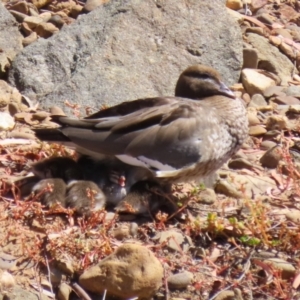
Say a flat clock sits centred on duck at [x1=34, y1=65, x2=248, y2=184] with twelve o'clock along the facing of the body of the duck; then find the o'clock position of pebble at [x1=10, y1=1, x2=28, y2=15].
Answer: The pebble is roughly at 8 o'clock from the duck.

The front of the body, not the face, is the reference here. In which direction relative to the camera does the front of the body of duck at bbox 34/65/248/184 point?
to the viewer's right

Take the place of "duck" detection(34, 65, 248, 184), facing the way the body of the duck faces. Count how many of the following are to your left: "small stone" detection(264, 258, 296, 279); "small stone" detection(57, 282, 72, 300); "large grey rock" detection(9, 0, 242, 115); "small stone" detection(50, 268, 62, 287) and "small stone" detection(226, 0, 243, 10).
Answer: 2

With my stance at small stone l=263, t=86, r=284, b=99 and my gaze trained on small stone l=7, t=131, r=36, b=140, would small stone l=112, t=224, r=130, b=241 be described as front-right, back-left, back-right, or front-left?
front-left

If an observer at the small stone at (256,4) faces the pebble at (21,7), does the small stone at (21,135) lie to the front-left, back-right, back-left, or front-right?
front-left

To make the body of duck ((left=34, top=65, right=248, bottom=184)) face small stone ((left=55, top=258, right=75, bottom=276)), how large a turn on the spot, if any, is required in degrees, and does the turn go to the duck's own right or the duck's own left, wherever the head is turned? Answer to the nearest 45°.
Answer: approximately 135° to the duck's own right

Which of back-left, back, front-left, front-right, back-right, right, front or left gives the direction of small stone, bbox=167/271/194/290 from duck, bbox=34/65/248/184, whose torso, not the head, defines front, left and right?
right

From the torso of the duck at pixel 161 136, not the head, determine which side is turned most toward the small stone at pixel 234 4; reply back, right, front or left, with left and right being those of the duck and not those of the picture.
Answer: left

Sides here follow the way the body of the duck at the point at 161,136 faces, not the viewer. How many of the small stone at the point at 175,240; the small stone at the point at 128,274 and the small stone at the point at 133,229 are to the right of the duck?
3

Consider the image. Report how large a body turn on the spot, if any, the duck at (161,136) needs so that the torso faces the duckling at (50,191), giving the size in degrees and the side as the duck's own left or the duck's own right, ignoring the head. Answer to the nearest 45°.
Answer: approximately 135° to the duck's own right

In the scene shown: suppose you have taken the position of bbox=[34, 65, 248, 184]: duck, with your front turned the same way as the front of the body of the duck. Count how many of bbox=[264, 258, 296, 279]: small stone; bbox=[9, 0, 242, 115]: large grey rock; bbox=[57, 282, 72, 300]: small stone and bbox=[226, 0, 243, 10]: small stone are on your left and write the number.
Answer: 2

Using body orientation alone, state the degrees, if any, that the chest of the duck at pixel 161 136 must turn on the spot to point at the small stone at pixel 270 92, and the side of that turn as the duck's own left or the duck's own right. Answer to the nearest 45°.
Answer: approximately 45° to the duck's own left

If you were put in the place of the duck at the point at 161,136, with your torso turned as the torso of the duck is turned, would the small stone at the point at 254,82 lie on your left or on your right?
on your left

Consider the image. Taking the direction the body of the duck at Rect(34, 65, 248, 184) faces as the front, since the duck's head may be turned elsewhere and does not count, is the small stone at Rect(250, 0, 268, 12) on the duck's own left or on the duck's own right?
on the duck's own left

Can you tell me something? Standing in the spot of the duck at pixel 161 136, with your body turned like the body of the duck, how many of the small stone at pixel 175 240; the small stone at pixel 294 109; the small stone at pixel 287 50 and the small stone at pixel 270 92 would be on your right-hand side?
1

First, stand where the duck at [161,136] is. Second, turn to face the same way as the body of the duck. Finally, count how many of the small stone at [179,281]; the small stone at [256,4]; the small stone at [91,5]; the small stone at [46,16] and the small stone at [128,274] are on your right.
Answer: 2
